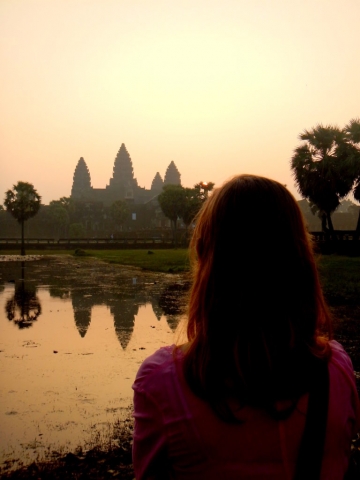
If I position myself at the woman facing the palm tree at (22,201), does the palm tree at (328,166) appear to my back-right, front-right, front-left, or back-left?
front-right

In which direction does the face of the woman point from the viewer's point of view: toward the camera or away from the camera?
away from the camera

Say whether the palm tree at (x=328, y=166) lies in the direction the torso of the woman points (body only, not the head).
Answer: yes

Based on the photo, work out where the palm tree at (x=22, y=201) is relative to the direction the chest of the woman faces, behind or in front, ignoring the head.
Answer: in front

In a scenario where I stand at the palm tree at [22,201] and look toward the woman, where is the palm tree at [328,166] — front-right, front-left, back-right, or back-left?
front-left

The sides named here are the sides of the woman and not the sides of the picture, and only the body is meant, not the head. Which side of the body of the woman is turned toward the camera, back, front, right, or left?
back
